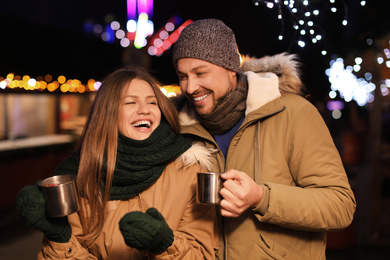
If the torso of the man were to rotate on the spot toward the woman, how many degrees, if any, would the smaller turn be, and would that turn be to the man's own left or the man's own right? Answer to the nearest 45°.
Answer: approximately 45° to the man's own right

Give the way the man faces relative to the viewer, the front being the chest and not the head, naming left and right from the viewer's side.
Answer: facing the viewer and to the left of the viewer

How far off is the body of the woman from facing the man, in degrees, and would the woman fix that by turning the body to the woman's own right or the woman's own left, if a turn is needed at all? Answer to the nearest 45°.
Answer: approximately 90° to the woman's own left

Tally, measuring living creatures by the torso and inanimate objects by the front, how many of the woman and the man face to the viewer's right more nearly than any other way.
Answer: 0

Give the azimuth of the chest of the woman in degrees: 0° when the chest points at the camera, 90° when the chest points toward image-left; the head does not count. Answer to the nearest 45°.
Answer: approximately 0°

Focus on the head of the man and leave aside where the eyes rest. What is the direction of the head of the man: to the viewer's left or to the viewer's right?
to the viewer's left
